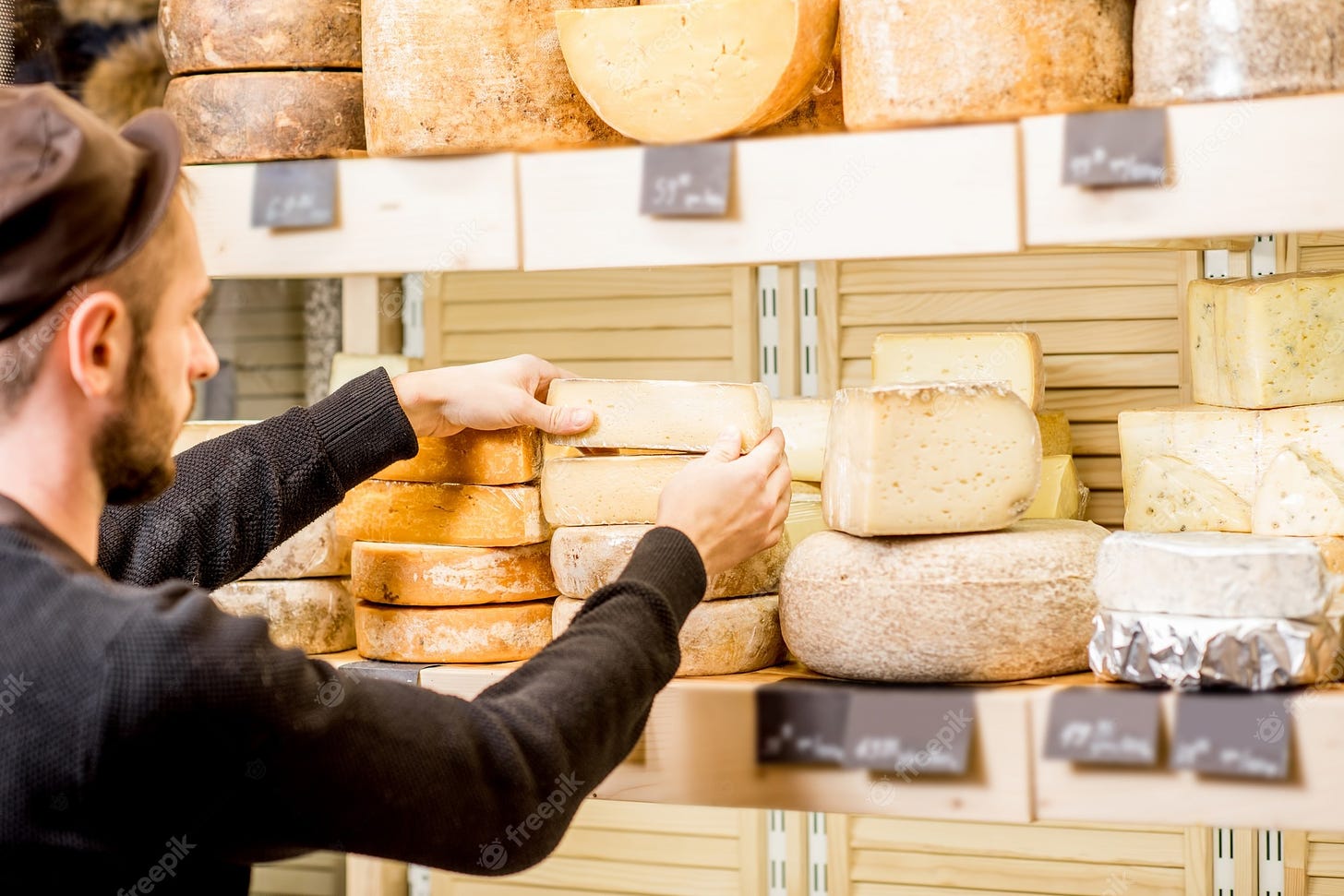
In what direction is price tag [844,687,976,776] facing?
toward the camera

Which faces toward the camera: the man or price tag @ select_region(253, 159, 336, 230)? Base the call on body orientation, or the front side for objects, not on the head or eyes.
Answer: the price tag

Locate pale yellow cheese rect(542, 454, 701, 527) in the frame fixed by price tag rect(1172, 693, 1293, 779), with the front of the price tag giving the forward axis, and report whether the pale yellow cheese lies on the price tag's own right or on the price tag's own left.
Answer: on the price tag's own right

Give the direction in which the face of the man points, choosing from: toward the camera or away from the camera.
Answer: away from the camera

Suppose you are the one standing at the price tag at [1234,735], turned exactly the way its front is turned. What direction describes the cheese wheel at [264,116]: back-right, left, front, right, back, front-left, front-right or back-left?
right

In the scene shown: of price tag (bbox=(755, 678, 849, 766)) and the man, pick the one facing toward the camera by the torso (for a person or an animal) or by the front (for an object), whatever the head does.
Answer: the price tag

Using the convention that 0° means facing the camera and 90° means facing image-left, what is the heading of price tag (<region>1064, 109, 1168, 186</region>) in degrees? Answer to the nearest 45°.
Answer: approximately 0°

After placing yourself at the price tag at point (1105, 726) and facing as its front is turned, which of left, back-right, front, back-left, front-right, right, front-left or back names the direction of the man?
front-right

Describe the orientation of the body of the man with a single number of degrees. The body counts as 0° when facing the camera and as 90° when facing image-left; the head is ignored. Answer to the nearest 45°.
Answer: approximately 225°

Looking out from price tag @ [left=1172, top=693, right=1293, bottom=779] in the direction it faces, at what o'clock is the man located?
The man is roughly at 2 o'clock from the price tag.

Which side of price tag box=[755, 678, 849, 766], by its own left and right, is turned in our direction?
front
